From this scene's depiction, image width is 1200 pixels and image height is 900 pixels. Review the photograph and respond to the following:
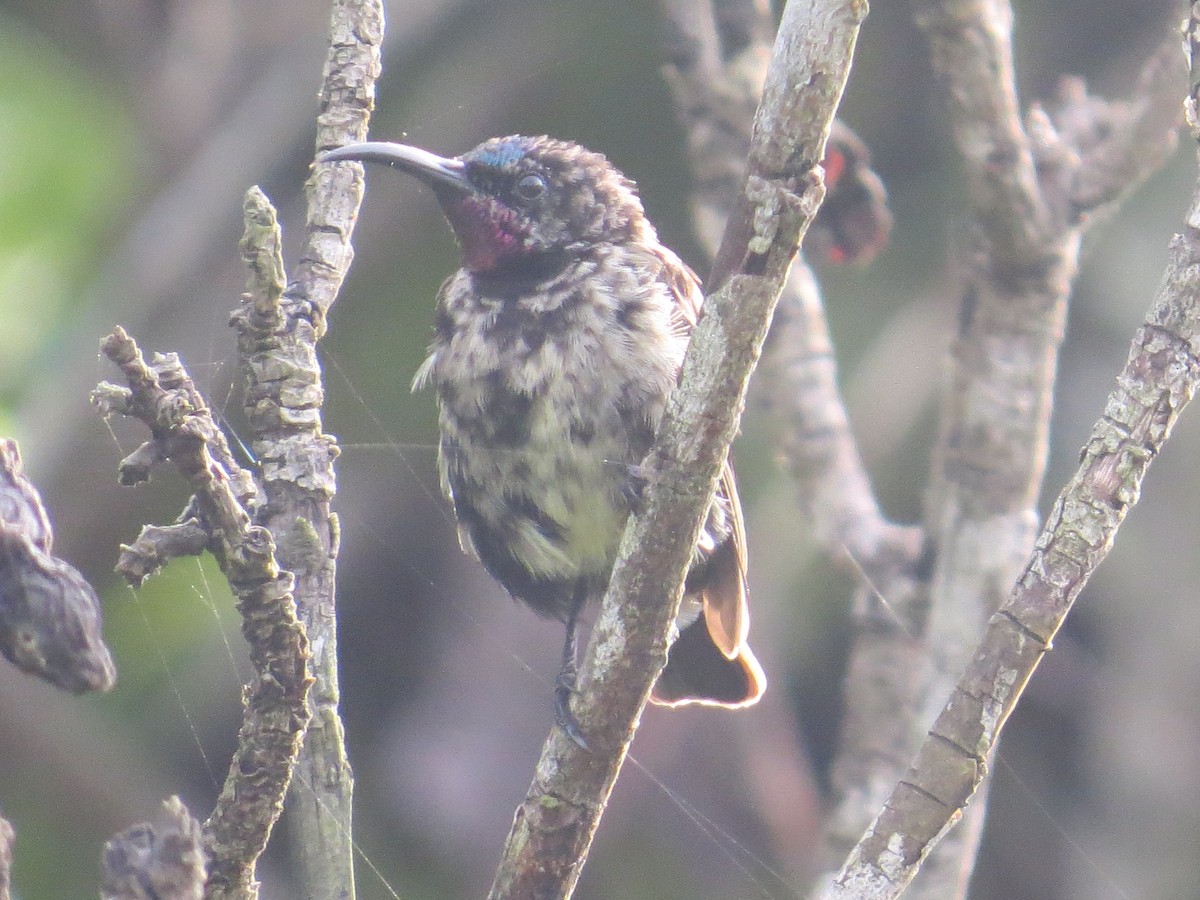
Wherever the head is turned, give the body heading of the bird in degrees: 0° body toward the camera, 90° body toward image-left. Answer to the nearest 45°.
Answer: approximately 45°

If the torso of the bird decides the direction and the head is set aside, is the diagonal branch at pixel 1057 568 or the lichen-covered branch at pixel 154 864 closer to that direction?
the lichen-covered branch

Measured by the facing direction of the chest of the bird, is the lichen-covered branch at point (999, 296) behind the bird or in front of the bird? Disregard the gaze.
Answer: behind

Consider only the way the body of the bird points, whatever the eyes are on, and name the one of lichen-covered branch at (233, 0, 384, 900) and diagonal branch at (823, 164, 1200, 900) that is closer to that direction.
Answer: the lichen-covered branch

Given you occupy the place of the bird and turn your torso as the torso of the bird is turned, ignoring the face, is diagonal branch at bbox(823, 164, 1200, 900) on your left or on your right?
on your left
